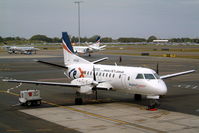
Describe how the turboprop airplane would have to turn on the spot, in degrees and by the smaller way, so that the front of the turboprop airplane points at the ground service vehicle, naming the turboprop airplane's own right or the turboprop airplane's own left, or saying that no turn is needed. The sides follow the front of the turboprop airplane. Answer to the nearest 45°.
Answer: approximately 135° to the turboprop airplane's own right

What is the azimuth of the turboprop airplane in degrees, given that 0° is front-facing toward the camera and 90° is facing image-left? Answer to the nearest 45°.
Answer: approximately 315°
